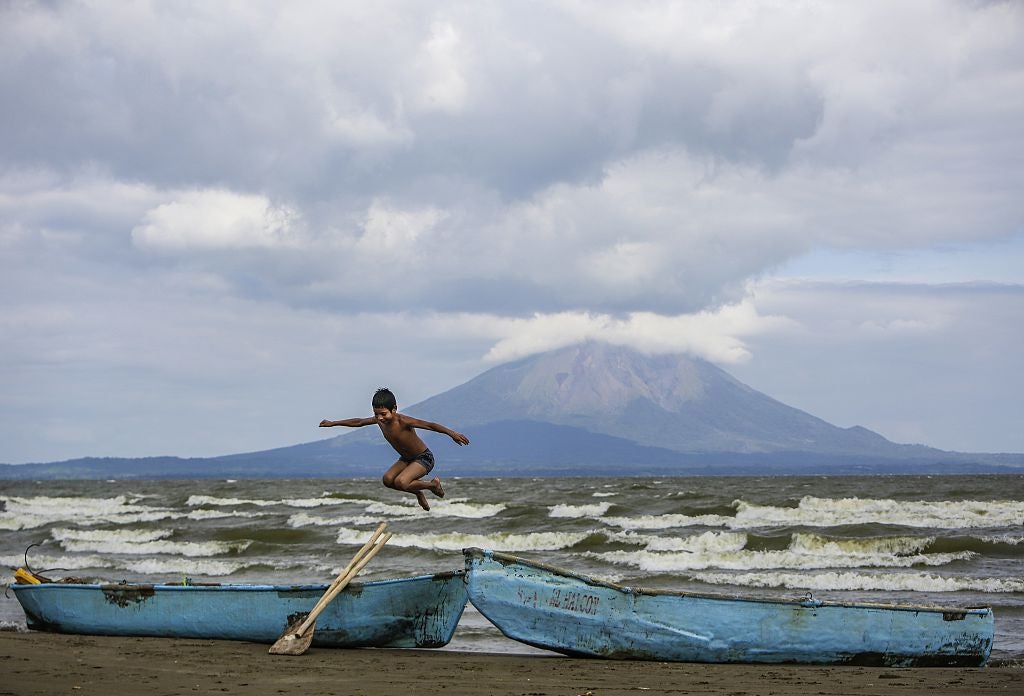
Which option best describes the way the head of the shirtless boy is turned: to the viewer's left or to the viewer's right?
to the viewer's left

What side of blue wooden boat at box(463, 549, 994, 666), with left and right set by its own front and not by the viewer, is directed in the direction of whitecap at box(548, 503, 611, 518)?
right

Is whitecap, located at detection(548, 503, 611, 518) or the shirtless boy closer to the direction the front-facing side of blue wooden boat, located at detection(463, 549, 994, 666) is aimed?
the shirtless boy

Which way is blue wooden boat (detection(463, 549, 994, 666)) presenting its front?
to the viewer's left

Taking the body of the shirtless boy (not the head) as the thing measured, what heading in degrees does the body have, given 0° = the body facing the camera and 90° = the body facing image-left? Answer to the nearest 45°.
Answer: approximately 45°

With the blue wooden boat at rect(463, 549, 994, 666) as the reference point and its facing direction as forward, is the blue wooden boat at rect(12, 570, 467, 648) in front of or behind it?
in front

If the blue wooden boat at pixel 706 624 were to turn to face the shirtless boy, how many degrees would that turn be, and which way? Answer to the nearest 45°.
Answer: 0° — it already faces them
